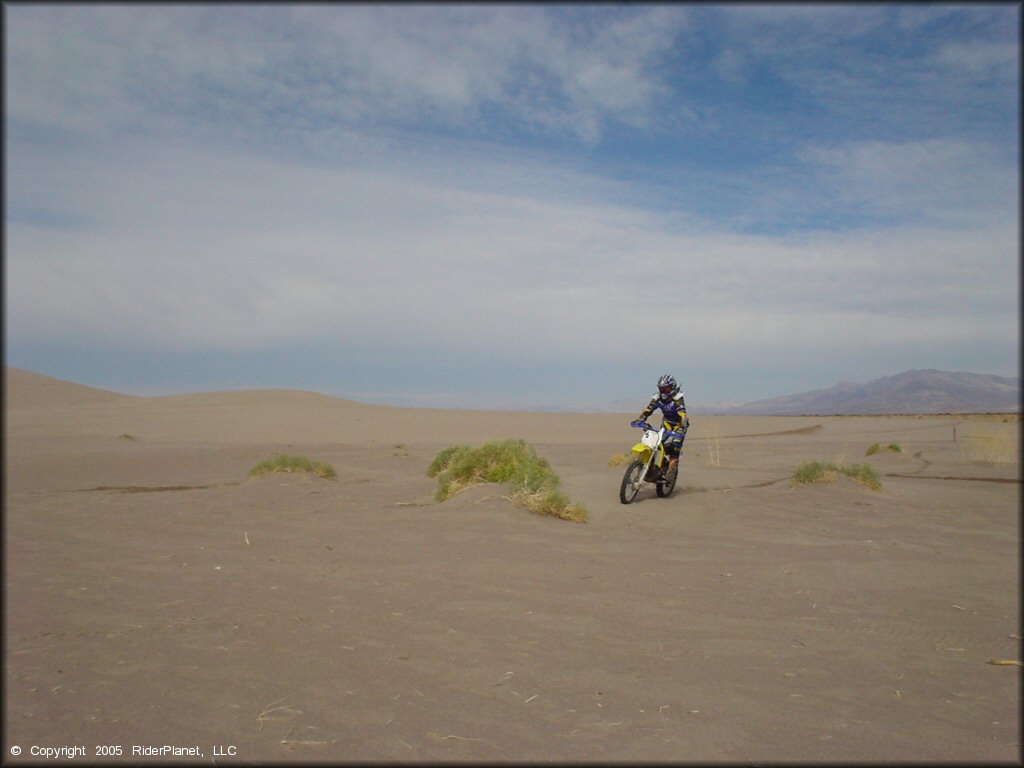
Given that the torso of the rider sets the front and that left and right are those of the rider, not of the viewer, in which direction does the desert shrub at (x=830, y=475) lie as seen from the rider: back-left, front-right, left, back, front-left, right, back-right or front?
back

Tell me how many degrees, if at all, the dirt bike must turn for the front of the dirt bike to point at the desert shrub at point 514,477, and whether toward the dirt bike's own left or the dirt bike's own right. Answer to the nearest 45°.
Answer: approximately 45° to the dirt bike's own right

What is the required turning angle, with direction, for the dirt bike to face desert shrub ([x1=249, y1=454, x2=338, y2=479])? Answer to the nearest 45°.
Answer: approximately 45° to its right

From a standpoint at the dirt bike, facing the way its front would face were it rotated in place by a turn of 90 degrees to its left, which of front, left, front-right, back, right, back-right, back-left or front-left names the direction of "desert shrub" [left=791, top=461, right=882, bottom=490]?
left

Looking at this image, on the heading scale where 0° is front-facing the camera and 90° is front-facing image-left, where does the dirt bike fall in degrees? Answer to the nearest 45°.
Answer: approximately 45°

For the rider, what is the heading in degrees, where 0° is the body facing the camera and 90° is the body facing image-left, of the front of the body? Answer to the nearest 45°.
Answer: approximately 45°

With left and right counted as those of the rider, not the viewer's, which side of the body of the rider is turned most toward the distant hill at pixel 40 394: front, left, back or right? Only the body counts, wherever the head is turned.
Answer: right
